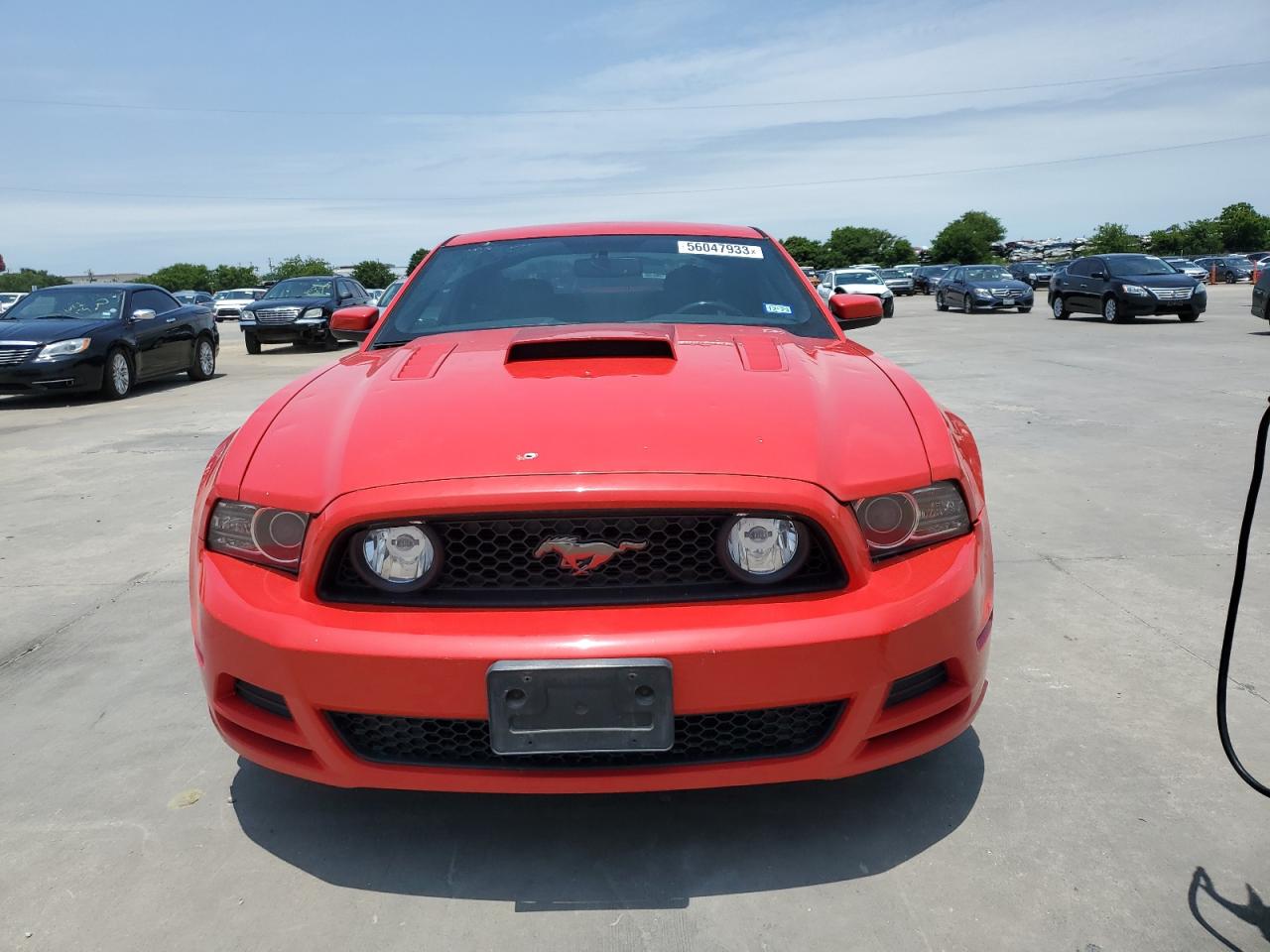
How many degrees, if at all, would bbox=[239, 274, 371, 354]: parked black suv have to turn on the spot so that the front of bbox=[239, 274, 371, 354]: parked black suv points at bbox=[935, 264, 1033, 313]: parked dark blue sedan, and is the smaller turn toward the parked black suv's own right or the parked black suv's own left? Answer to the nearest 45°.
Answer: approximately 135° to the parked black suv's own left

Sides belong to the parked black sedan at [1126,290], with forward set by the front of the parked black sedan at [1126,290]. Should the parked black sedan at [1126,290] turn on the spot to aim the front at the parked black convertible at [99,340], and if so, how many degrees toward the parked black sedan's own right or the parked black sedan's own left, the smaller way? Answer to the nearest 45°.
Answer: approximately 90° to the parked black sedan's own right

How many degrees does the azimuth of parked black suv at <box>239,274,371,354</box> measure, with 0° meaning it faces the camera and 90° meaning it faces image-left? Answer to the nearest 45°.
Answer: approximately 45°

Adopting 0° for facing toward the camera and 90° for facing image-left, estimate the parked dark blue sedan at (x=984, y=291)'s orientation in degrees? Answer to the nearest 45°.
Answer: approximately 315°

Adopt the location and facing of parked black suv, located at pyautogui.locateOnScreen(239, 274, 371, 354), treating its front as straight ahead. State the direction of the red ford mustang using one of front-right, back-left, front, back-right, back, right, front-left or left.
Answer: front-left

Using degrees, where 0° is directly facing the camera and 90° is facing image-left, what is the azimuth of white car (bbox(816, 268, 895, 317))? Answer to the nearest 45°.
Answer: approximately 315°

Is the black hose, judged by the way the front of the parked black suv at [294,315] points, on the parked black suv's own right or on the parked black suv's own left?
on the parked black suv's own left

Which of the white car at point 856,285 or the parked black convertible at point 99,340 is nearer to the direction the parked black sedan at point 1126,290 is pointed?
the parked black convertible

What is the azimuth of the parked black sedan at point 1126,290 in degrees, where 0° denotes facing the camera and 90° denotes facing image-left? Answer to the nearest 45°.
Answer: approximately 315°

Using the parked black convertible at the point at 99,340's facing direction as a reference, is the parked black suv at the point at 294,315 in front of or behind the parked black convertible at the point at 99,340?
behind
